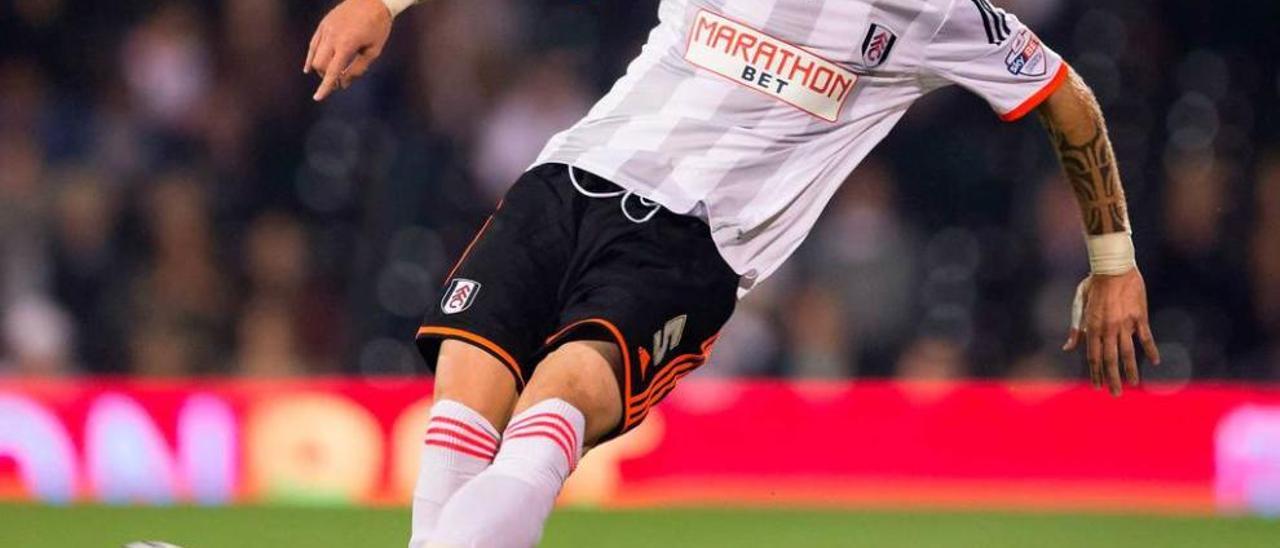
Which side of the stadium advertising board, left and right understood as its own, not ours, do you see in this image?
front

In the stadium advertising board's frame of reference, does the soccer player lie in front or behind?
in front
